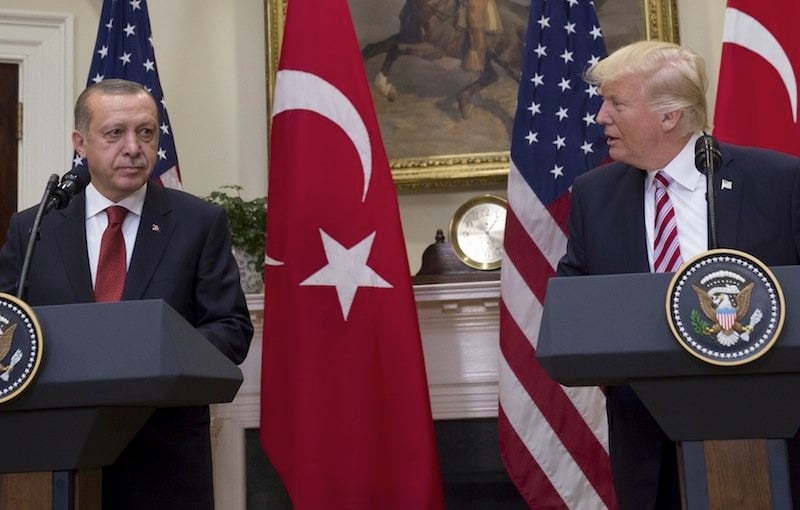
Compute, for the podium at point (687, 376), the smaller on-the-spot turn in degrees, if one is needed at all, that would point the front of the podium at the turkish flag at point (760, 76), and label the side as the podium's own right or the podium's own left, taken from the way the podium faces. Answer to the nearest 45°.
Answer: approximately 180°

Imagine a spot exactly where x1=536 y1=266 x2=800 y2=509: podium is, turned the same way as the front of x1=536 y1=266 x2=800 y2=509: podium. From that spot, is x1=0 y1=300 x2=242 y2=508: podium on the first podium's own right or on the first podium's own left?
on the first podium's own right

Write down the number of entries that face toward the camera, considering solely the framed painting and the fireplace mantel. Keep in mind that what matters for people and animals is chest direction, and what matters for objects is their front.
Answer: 2

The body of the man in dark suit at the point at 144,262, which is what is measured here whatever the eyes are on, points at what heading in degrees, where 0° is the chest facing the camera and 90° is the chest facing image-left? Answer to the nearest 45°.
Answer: approximately 0°

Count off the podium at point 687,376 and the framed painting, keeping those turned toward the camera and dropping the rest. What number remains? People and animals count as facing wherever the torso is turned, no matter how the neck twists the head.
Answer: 2

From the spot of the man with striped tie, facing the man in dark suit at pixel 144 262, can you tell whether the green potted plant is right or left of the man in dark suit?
right

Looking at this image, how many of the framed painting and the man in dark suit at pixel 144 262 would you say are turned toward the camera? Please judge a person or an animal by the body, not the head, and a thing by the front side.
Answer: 2

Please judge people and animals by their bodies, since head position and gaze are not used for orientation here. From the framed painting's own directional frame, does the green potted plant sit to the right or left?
on its right

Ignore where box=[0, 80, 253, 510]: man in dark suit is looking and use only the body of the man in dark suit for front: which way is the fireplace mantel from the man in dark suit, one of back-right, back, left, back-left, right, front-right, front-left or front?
back-left

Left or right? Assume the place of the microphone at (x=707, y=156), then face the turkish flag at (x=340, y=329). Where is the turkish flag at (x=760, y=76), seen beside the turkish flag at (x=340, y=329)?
right
